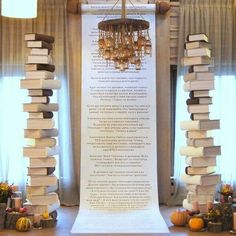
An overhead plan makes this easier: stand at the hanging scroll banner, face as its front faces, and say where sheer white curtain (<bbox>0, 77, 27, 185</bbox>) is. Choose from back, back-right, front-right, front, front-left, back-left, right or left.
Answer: right

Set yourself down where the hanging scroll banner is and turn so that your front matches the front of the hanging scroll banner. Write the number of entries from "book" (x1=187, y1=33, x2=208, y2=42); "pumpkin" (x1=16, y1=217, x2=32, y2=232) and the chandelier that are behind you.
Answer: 0

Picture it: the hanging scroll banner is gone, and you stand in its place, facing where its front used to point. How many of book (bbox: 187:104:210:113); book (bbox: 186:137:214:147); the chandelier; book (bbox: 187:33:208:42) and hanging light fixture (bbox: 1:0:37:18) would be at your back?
0

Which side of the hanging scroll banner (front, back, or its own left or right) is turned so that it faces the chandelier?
front

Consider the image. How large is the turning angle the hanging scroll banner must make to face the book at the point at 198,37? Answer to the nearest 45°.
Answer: approximately 45° to its left

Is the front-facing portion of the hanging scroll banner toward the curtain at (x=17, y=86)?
no

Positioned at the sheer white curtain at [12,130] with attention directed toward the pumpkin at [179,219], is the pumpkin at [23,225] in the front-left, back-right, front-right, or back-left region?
front-right

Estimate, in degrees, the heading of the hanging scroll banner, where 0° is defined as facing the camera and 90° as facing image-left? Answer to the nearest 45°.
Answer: approximately 0°

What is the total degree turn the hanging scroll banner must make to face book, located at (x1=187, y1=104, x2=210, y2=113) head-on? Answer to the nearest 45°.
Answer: approximately 45° to its left

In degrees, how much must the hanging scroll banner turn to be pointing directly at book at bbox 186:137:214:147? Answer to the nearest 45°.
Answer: approximately 45° to its left

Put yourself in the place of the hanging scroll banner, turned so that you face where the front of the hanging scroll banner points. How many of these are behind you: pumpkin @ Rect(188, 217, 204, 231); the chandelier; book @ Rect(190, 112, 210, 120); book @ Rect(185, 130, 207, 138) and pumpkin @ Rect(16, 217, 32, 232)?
0

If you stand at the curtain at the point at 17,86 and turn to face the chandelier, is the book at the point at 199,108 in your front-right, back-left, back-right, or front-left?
front-left

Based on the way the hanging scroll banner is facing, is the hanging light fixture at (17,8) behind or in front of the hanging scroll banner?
in front
